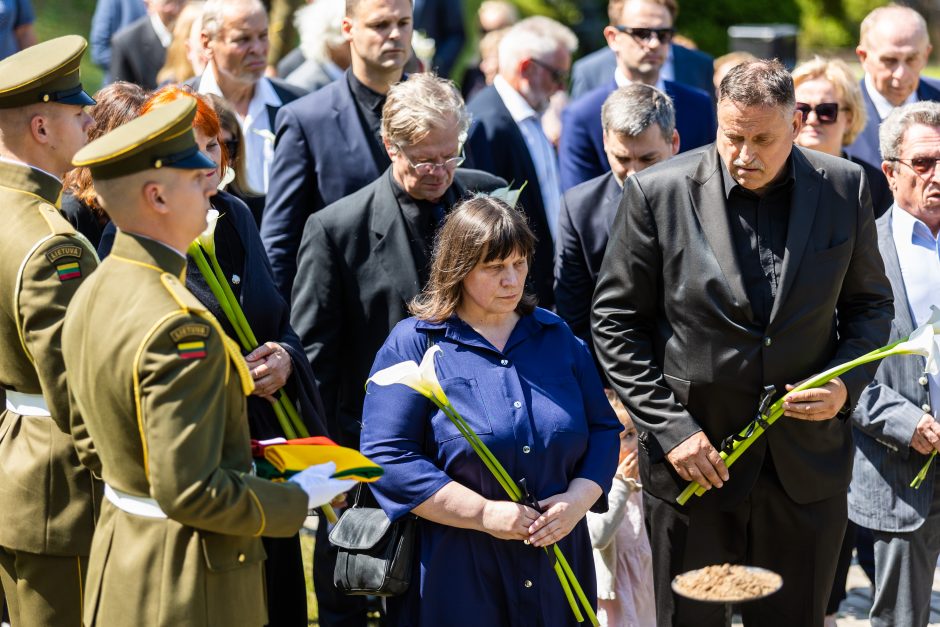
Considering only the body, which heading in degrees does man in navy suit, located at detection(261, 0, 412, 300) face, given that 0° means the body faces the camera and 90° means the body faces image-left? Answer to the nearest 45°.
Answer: approximately 315°

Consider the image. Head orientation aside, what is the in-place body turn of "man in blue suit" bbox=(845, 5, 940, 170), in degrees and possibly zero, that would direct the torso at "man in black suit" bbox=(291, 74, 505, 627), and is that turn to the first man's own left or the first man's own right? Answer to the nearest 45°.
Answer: approximately 45° to the first man's own right

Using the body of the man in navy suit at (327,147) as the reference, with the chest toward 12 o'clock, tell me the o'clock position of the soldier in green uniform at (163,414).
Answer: The soldier in green uniform is roughly at 2 o'clock from the man in navy suit.

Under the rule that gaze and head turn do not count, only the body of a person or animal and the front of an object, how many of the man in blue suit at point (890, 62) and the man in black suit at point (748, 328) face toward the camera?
2

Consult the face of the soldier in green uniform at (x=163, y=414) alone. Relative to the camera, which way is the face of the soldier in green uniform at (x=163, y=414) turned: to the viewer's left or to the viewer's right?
to the viewer's right

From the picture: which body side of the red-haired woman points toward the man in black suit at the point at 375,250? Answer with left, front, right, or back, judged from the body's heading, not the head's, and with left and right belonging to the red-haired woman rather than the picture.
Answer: left

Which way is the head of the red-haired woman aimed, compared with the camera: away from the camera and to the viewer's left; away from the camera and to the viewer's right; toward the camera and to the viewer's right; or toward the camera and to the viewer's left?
toward the camera and to the viewer's right

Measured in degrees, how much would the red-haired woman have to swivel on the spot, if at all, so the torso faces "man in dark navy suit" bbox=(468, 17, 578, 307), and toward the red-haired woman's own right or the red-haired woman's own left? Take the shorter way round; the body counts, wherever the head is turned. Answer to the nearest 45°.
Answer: approximately 90° to the red-haired woman's own left

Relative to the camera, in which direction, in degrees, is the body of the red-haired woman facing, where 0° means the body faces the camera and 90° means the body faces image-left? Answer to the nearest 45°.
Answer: approximately 315°
